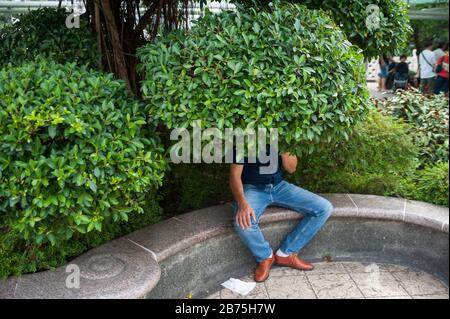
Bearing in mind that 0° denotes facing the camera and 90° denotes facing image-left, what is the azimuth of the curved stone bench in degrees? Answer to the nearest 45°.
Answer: approximately 0°

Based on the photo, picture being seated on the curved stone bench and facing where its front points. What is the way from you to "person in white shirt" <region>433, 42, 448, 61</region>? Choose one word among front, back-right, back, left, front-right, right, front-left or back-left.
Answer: back-left

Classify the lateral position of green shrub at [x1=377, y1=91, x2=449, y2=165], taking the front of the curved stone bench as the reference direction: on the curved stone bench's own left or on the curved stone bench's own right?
on the curved stone bench's own left

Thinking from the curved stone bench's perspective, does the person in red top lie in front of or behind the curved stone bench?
behind
